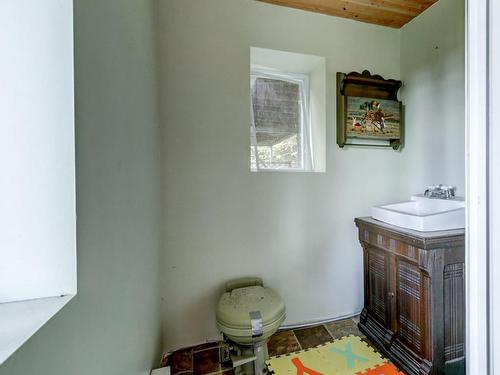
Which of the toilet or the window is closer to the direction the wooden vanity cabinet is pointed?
the toilet

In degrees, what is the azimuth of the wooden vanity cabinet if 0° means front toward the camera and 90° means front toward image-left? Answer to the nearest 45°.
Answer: approximately 45°

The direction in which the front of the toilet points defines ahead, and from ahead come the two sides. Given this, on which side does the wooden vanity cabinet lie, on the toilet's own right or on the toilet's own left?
on the toilet's own left

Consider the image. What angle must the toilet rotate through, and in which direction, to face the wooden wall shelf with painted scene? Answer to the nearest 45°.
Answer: approximately 135° to its left

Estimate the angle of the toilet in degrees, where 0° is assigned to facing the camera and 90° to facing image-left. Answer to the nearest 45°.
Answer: approximately 0°
